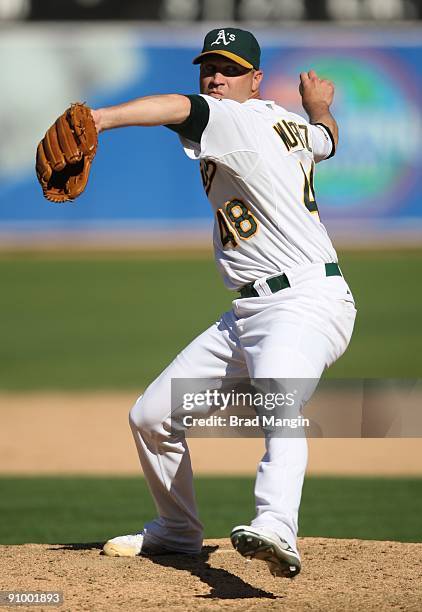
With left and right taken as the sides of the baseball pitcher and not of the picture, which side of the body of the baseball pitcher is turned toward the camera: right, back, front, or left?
left
